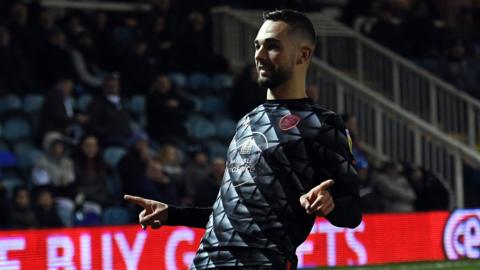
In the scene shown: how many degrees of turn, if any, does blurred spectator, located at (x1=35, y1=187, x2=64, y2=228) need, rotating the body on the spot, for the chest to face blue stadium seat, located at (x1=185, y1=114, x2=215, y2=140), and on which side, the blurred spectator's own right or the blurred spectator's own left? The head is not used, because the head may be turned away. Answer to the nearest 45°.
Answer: approximately 135° to the blurred spectator's own left

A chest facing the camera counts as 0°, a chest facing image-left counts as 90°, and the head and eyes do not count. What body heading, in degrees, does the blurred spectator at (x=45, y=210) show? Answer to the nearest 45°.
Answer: approximately 0°

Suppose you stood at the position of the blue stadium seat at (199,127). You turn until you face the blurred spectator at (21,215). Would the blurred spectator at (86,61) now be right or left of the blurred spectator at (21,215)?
right

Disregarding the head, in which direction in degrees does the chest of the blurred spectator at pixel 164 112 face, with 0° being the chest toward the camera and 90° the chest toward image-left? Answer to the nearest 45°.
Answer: approximately 0°

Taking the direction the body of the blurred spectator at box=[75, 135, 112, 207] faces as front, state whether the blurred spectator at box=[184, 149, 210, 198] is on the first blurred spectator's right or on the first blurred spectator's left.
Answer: on the first blurred spectator's left

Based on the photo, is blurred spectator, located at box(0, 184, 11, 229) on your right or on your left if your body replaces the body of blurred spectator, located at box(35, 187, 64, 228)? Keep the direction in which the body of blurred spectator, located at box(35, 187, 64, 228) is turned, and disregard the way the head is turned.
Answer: on your right

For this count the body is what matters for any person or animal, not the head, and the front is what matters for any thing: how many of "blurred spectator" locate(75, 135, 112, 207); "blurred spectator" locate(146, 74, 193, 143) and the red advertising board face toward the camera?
3

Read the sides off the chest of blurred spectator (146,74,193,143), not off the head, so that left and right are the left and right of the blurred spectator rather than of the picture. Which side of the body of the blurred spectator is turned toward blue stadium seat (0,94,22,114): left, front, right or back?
right

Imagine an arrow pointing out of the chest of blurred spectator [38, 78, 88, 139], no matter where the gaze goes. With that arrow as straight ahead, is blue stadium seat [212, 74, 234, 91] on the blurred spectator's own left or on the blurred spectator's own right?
on the blurred spectator's own left

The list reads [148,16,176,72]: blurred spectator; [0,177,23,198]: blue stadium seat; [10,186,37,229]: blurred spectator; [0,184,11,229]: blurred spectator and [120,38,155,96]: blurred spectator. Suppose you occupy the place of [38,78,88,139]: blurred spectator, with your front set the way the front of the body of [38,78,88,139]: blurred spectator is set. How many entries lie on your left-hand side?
2

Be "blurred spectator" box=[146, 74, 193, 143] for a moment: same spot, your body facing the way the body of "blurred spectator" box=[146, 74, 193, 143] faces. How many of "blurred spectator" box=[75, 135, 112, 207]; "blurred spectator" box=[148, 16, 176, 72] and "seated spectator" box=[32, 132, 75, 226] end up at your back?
1

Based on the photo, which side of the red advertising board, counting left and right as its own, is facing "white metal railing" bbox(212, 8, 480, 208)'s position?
back

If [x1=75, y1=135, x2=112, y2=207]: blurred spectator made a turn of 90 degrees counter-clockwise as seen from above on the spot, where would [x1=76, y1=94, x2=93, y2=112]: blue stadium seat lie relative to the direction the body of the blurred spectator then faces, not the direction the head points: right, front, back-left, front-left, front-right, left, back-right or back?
left
